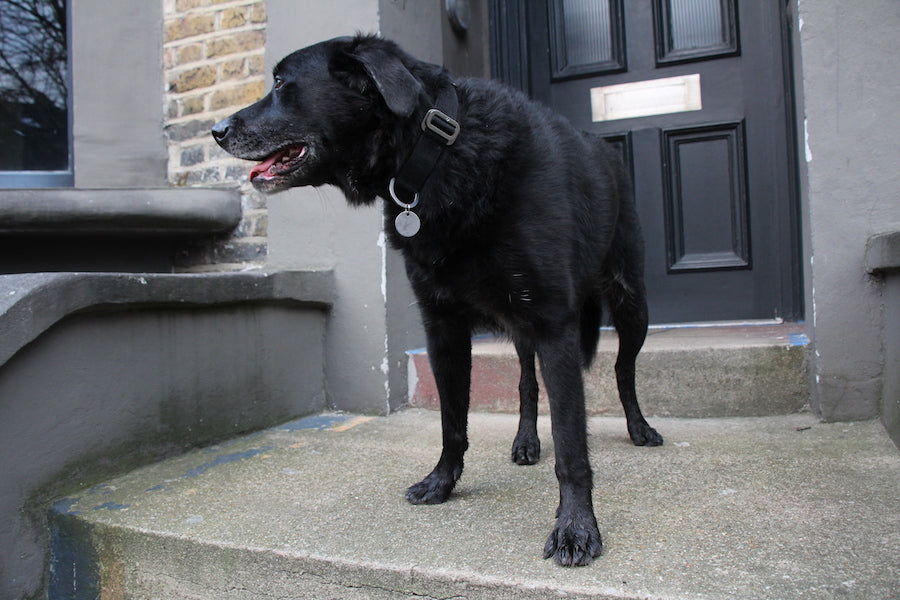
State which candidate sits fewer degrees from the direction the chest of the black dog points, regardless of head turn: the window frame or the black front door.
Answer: the window frame

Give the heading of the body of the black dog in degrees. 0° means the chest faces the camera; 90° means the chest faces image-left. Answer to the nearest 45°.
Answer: approximately 45°

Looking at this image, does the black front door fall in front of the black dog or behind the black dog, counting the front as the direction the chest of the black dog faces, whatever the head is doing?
behind

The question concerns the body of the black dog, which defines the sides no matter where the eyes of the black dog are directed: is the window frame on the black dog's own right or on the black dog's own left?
on the black dog's own right
